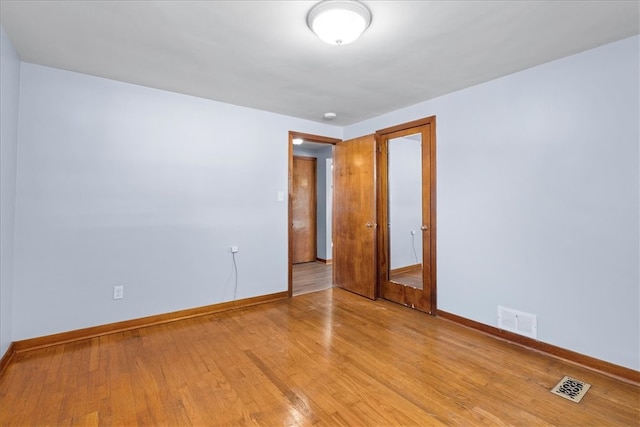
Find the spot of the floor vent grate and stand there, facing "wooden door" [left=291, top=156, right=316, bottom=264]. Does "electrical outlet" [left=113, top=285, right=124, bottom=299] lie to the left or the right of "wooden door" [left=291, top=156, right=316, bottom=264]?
left

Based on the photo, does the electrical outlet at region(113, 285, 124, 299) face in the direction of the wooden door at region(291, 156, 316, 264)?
no

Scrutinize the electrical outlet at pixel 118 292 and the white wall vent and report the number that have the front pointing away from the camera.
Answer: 0

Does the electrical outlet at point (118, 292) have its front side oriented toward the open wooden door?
no

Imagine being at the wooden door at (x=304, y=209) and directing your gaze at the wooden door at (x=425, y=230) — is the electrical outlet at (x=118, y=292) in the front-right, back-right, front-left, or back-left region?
front-right

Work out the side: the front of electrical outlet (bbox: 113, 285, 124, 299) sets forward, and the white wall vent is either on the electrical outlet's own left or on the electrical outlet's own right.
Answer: on the electrical outlet's own left

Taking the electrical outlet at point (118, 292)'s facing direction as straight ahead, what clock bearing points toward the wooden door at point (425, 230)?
The wooden door is roughly at 10 o'clock from the electrical outlet.

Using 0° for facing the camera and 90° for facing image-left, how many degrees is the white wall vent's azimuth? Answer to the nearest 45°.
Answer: approximately 45°

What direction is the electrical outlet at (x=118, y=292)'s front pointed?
toward the camera

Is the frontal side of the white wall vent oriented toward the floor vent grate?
no

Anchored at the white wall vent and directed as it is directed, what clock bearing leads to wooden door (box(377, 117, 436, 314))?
The wooden door is roughly at 2 o'clock from the white wall vent.
